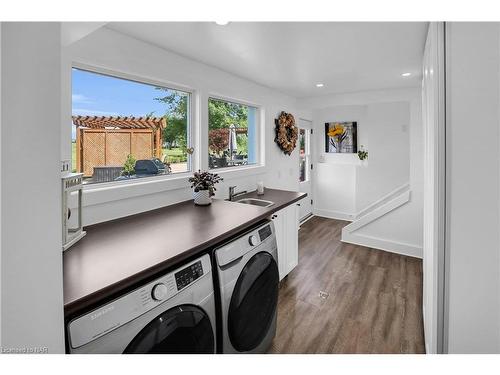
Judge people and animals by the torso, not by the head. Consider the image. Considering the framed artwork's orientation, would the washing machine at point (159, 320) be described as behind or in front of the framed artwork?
in front

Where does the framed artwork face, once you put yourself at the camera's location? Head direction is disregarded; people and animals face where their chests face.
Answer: facing the viewer

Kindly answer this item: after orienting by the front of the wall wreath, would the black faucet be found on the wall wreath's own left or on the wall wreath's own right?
on the wall wreath's own right

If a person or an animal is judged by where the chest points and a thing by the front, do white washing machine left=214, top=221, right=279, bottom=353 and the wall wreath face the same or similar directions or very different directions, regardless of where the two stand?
same or similar directions

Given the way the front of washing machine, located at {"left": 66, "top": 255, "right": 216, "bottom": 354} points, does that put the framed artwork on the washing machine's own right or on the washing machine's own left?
on the washing machine's own left

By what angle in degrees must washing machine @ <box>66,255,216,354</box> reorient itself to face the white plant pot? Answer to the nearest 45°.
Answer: approximately 135° to its left

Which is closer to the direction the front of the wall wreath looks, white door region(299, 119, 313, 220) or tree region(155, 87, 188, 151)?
the white door

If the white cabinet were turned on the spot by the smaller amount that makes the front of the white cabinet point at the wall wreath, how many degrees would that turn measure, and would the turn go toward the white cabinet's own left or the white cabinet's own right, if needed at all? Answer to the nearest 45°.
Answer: approximately 135° to the white cabinet's own left

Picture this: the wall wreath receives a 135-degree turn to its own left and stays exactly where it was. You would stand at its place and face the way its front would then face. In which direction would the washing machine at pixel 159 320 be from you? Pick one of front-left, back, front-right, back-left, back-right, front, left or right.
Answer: back

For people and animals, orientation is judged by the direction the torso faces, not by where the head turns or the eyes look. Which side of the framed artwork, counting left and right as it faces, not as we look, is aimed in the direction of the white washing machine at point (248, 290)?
front

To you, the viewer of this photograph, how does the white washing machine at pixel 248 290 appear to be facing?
facing the viewer and to the right of the viewer
